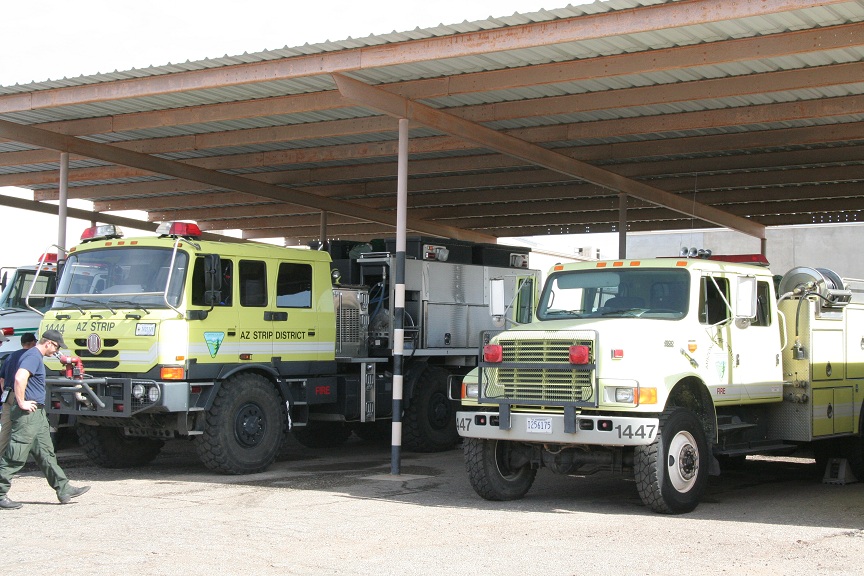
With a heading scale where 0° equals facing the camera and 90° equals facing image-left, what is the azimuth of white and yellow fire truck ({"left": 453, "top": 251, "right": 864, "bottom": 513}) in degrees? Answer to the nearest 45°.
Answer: approximately 45°

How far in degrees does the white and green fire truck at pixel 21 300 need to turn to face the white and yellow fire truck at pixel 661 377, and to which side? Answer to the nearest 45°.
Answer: approximately 90° to its left

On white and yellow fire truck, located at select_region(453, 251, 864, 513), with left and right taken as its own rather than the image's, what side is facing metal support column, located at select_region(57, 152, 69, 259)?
right

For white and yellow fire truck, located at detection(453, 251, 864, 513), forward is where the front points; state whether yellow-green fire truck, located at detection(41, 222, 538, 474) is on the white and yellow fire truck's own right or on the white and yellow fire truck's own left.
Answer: on the white and yellow fire truck's own right

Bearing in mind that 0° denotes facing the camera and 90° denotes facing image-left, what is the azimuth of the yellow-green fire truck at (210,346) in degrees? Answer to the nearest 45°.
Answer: approximately 45°
